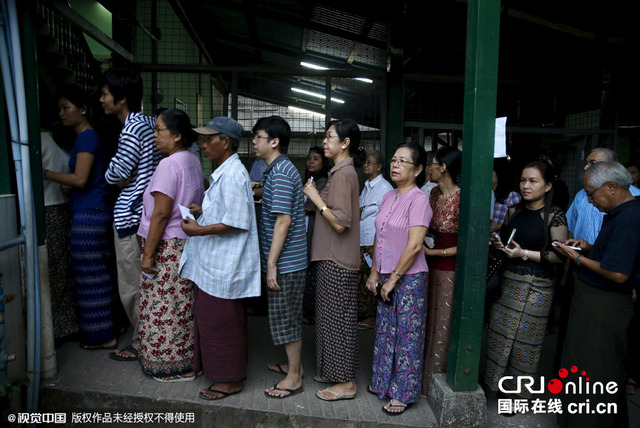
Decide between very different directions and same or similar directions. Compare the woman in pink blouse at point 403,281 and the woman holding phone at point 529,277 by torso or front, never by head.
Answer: same or similar directions

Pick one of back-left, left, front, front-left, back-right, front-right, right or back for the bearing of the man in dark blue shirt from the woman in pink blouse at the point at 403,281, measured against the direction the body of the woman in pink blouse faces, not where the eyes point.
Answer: back-left

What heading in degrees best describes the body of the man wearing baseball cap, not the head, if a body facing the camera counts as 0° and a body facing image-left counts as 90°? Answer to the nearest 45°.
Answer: approximately 90°

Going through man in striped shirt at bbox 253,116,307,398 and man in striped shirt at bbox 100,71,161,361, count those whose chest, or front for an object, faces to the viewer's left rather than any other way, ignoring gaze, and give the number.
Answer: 2

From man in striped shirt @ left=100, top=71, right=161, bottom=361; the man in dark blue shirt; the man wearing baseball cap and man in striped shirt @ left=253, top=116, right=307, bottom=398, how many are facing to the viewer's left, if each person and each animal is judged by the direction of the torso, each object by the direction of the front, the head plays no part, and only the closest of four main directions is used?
4

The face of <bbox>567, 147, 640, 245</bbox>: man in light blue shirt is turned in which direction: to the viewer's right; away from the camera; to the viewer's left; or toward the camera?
to the viewer's left

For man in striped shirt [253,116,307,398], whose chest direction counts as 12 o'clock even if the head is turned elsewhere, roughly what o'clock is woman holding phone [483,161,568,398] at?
The woman holding phone is roughly at 6 o'clock from the man in striped shirt.

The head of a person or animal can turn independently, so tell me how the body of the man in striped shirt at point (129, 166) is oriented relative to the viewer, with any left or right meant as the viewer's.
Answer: facing to the left of the viewer

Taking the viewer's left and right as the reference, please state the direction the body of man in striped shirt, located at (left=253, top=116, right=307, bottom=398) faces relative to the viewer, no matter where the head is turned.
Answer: facing to the left of the viewer

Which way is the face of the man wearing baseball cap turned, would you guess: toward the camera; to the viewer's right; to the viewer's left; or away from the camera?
to the viewer's left

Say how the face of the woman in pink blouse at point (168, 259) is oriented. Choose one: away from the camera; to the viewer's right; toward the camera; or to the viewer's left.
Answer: to the viewer's left

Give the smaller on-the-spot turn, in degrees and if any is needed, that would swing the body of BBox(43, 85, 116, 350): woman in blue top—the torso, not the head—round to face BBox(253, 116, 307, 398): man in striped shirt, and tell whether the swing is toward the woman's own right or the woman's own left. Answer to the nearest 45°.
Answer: approximately 135° to the woman's own left

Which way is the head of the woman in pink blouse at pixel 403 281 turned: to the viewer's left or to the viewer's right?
to the viewer's left

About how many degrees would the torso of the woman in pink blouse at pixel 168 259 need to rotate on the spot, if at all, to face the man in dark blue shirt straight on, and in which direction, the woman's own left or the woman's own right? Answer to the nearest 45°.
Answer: approximately 135° to the woman's own left

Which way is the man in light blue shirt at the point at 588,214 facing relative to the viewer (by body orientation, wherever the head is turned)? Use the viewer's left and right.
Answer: facing the viewer and to the left of the viewer

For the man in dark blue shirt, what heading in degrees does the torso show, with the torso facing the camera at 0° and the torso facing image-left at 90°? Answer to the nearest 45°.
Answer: approximately 90°

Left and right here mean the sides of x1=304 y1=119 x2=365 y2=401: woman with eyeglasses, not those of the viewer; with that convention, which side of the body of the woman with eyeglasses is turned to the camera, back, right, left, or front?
left

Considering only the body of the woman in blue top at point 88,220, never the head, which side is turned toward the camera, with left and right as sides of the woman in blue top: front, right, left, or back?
left
